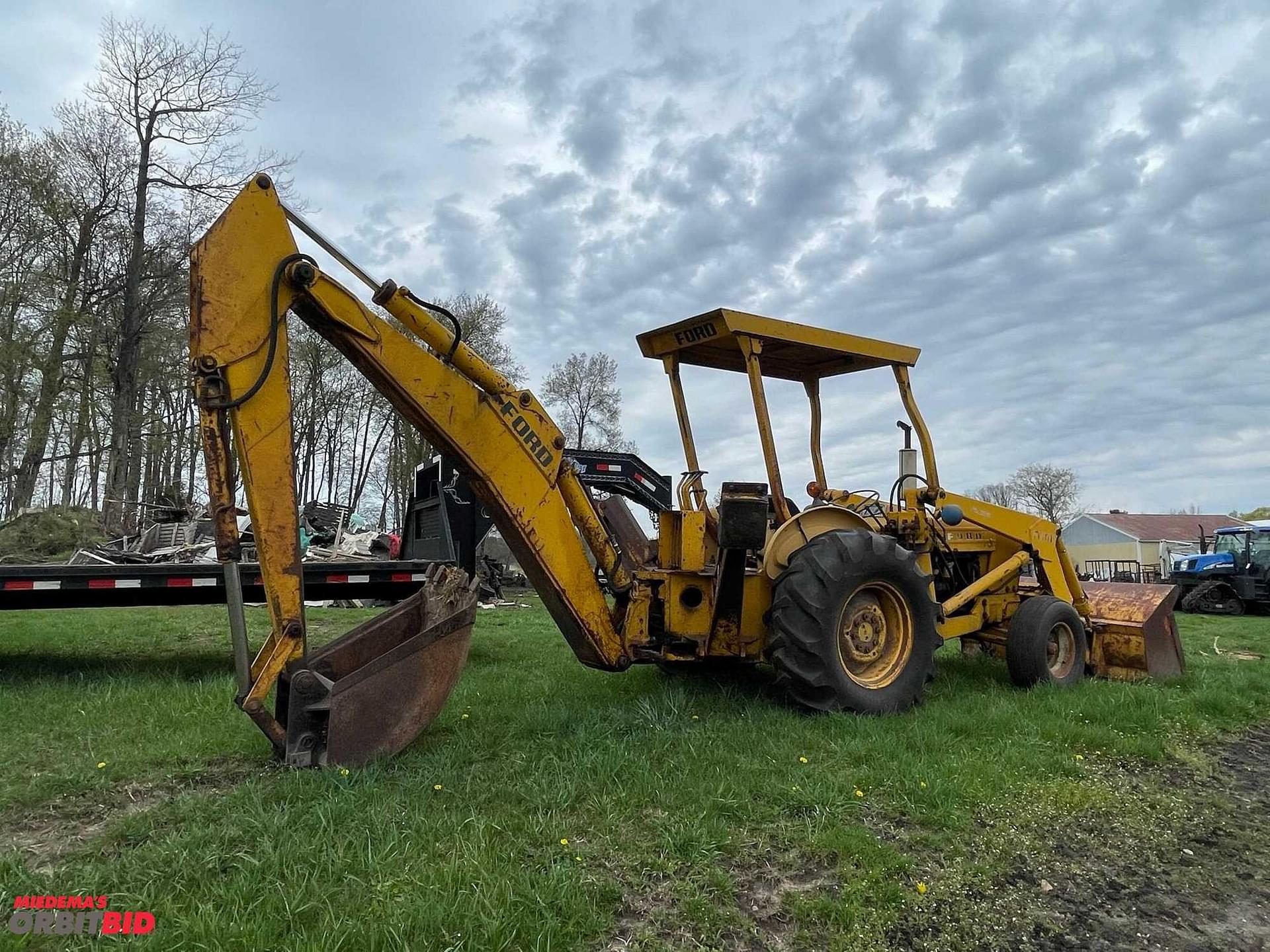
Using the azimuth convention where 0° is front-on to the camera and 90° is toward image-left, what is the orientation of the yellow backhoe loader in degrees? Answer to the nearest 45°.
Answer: approximately 225°

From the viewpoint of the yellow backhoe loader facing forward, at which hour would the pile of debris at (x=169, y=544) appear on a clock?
The pile of debris is roughly at 9 o'clock from the yellow backhoe loader.

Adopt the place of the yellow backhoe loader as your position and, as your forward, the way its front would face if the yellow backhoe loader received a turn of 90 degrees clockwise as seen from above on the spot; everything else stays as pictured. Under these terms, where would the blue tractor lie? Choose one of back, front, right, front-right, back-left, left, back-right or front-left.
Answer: left

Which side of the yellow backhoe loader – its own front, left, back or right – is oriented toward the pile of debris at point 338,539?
left

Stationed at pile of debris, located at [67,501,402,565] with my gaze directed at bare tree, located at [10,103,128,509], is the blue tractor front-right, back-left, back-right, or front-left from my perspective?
back-right

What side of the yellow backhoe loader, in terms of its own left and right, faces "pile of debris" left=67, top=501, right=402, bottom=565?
left

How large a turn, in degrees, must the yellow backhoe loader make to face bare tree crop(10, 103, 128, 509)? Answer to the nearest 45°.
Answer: approximately 90° to its left

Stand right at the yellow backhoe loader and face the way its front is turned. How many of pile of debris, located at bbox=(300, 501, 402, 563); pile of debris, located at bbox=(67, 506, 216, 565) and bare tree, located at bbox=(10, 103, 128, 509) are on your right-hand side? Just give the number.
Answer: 0
